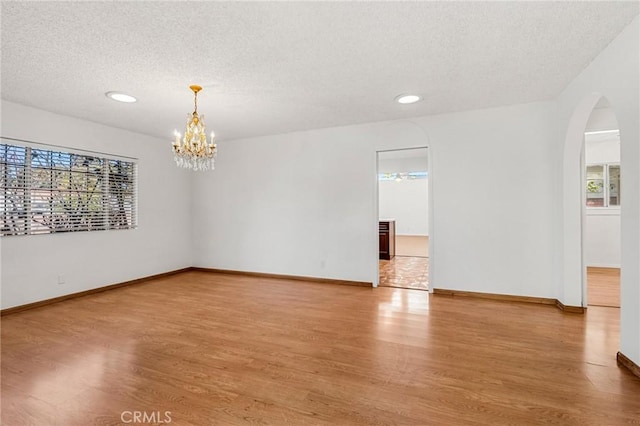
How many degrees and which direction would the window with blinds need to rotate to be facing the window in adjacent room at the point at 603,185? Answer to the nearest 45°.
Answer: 0° — it already faces it

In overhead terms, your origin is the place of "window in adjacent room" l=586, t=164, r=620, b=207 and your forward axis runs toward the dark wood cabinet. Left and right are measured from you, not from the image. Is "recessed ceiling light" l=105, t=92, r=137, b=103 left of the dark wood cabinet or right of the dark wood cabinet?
left

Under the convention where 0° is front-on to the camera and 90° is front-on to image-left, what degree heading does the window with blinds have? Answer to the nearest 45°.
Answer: approximately 315°

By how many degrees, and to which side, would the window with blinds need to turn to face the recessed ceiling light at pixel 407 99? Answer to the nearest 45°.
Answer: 0° — it already faces it

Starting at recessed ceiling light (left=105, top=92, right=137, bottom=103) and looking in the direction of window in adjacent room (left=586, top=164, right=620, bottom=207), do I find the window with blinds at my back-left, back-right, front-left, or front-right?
back-left

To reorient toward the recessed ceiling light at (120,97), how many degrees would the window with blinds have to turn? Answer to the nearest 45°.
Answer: approximately 45° to its right
